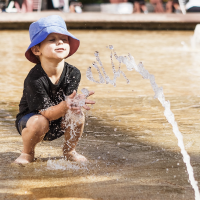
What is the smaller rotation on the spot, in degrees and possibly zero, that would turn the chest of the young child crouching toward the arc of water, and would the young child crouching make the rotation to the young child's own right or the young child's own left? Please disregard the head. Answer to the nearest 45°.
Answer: approximately 45° to the young child's own left

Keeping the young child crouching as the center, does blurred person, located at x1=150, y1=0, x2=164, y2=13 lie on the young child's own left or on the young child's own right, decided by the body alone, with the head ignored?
on the young child's own left

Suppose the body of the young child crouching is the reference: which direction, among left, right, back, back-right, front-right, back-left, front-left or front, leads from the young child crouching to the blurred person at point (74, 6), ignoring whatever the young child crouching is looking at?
back-left

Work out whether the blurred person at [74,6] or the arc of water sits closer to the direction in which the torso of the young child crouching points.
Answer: the arc of water

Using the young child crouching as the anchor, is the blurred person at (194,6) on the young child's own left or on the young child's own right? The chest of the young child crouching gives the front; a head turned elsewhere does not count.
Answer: on the young child's own left

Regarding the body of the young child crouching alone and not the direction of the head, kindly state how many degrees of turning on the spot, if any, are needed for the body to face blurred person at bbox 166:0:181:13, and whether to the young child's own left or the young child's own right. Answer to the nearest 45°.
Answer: approximately 135° to the young child's own left

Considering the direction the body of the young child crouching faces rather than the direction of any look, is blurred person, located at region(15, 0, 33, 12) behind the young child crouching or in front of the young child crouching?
behind

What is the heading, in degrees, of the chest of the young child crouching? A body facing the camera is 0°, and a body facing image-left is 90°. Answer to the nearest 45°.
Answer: approximately 315°
